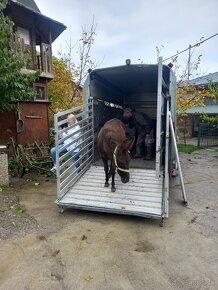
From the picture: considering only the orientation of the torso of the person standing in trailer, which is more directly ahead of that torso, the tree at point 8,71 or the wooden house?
the tree

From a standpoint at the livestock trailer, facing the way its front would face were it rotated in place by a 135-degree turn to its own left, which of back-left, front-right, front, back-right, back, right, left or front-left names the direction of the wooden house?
right

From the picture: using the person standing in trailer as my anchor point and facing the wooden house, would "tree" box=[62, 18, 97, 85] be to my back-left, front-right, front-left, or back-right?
front-right

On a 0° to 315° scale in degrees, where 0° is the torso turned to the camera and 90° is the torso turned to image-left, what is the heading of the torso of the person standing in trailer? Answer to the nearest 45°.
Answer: approximately 45°

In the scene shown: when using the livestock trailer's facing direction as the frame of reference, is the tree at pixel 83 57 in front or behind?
in front

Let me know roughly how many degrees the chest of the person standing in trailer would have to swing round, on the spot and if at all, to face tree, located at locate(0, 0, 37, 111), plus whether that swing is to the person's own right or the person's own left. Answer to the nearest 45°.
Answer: approximately 45° to the person's own right

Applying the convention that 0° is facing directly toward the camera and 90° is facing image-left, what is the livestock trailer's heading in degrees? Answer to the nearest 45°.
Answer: approximately 180°
